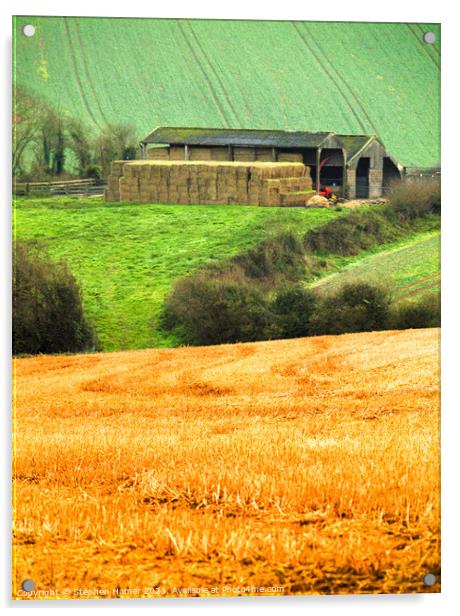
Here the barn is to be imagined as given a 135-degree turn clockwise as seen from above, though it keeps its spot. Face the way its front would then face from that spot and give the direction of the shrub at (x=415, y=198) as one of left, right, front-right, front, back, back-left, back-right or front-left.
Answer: back

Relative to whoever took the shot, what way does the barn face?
facing the viewer and to the right of the viewer

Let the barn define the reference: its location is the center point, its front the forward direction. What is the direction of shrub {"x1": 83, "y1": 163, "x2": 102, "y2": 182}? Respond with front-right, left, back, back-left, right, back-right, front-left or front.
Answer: back-right

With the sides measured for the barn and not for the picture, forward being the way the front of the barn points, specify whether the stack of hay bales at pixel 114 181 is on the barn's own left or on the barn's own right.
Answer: on the barn's own right

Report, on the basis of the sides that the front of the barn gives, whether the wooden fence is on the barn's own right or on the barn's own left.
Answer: on the barn's own right

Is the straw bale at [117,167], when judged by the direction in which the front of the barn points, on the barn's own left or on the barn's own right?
on the barn's own right
